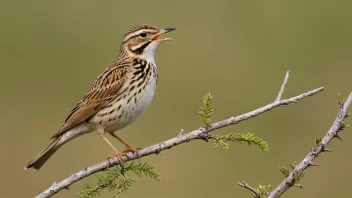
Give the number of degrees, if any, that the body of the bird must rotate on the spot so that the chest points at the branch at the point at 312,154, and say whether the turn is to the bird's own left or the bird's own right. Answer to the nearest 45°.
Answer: approximately 45° to the bird's own right

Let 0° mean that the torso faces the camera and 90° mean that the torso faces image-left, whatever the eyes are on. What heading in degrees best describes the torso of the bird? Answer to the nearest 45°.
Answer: approximately 270°
